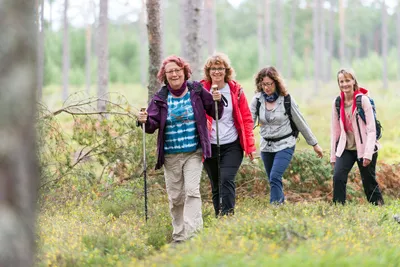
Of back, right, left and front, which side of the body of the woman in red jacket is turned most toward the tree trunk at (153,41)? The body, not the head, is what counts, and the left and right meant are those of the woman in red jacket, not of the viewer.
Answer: back

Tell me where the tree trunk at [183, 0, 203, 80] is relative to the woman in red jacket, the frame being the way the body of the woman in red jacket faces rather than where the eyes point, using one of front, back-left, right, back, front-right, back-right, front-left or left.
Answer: back

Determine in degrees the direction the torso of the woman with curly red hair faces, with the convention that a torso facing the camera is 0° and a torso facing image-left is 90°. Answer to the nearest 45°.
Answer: approximately 0°

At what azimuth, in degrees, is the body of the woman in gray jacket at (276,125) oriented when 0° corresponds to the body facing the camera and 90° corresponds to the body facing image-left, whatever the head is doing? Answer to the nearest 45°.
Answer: approximately 45°

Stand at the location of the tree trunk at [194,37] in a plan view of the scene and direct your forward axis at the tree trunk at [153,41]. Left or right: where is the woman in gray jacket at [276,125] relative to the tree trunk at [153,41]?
left

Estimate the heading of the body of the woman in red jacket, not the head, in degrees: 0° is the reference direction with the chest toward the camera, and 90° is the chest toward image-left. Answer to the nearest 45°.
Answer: approximately 0°

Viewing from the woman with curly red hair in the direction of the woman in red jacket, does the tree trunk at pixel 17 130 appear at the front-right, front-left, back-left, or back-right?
back-right

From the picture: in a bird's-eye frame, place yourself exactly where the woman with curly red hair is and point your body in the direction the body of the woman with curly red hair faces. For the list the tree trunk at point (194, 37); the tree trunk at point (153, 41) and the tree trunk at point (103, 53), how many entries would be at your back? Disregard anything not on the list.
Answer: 3

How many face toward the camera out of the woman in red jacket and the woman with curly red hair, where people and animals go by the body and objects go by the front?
2

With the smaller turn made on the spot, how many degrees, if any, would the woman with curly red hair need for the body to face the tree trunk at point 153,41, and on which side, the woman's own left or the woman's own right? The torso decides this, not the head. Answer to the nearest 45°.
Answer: approximately 180°
